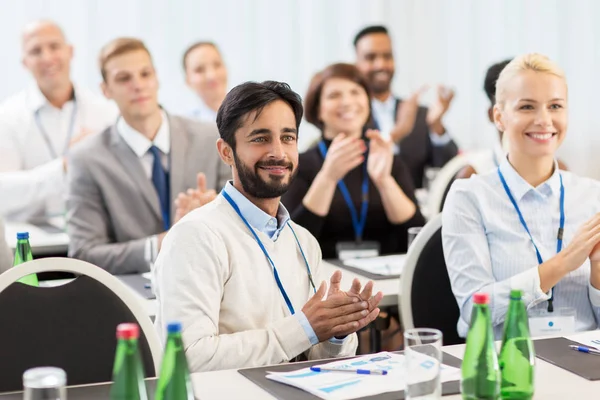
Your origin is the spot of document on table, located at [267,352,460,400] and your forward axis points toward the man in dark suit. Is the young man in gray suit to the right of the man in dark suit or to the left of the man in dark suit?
left

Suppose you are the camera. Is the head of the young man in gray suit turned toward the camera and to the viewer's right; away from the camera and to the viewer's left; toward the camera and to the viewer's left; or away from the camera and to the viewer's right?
toward the camera and to the viewer's right

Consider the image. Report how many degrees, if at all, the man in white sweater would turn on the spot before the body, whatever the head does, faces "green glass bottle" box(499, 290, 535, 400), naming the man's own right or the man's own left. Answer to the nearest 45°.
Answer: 0° — they already face it

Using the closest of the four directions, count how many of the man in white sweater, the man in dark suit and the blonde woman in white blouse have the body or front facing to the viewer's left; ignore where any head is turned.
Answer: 0

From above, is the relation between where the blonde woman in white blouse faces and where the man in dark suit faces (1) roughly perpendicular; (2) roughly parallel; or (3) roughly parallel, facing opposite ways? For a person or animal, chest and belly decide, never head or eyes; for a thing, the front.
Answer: roughly parallel

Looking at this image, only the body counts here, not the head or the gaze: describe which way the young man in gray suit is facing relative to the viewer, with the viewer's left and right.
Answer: facing the viewer and to the right of the viewer

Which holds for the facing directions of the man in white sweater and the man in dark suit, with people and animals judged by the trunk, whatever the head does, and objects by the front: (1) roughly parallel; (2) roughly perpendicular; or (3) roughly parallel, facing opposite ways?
roughly parallel

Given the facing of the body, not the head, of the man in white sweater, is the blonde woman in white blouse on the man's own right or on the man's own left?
on the man's own left

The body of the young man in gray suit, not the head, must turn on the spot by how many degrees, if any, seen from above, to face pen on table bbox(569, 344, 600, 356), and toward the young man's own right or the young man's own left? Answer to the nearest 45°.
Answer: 0° — they already face it

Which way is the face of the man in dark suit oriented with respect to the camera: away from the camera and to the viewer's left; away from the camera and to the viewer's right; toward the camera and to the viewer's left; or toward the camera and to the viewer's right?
toward the camera and to the viewer's right

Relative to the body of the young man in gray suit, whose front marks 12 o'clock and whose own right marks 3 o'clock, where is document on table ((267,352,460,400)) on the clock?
The document on table is roughly at 1 o'clock from the young man in gray suit.

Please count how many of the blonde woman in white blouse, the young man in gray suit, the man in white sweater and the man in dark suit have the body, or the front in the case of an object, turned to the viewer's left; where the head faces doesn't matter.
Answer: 0

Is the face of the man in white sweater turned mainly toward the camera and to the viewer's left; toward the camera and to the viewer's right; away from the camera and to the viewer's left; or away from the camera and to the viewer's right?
toward the camera and to the viewer's right

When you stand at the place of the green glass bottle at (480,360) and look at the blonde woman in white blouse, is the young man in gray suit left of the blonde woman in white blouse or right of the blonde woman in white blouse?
left

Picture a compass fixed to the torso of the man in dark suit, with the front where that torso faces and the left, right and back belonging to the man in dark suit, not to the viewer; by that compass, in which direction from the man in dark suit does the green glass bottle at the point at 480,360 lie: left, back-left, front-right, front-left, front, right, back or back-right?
front-right
